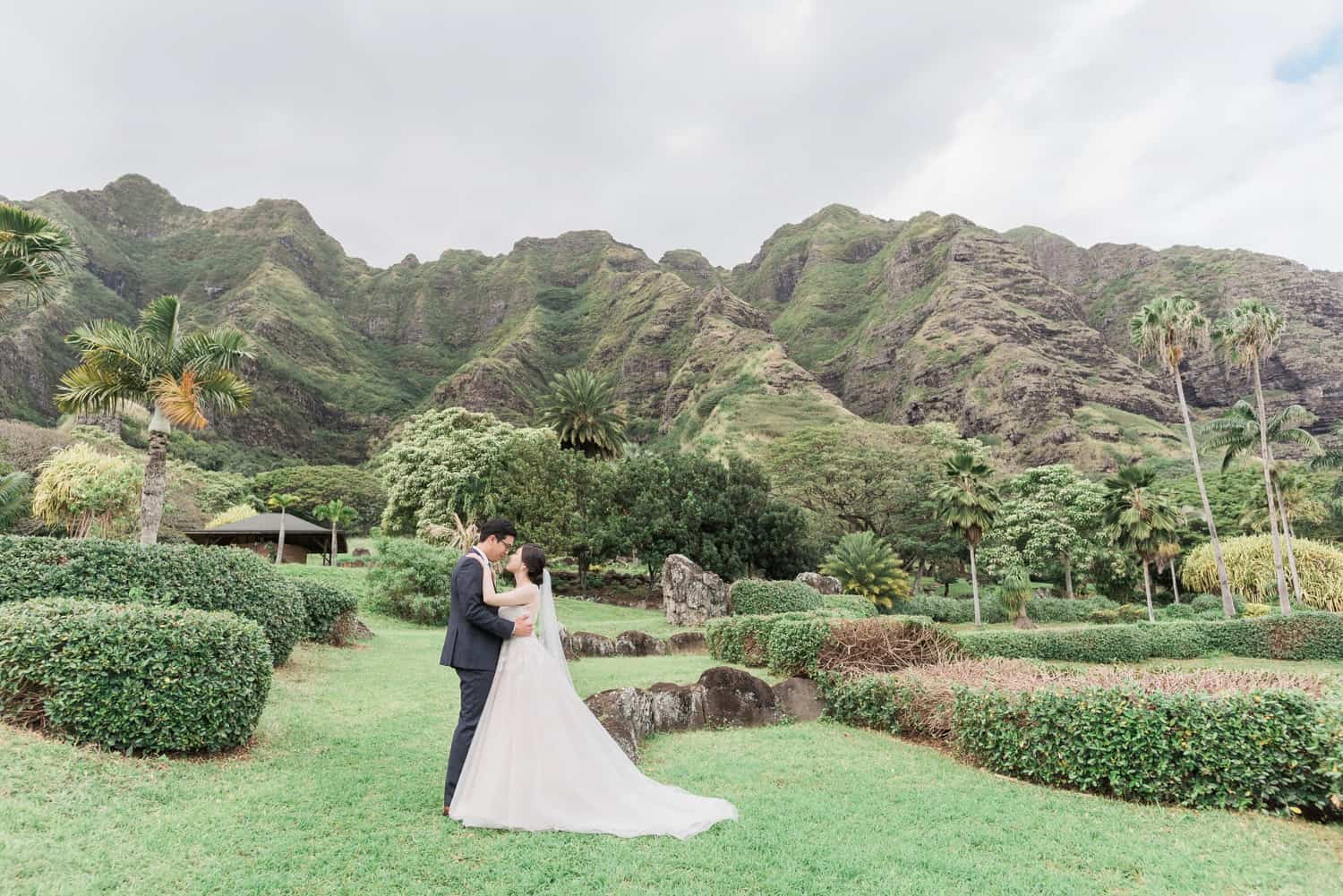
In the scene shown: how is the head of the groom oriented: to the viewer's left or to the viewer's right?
to the viewer's right

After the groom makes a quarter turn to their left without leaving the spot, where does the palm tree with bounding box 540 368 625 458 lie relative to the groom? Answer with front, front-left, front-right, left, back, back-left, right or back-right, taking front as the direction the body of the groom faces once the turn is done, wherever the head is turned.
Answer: front

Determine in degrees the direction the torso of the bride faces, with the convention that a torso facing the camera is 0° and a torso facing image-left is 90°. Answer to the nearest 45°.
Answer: approximately 90°

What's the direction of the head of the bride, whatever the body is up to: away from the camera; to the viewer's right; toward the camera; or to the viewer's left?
to the viewer's left

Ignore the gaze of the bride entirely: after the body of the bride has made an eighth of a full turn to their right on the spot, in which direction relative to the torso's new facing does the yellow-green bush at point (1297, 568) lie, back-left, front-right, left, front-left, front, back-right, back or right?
right

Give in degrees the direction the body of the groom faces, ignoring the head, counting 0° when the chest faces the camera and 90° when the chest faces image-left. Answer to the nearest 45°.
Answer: approximately 270°

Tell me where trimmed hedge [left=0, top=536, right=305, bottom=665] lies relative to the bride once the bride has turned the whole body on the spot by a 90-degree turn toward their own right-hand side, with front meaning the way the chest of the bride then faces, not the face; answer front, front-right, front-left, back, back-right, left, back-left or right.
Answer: front-left

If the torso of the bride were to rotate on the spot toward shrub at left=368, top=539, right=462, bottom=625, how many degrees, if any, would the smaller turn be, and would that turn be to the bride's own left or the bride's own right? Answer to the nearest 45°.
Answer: approximately 90° to the bride's own right

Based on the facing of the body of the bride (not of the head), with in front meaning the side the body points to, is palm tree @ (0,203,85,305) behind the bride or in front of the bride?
in front

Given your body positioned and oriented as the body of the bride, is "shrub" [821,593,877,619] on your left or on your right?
on your right

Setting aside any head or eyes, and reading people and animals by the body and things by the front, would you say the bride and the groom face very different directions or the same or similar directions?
very different directions

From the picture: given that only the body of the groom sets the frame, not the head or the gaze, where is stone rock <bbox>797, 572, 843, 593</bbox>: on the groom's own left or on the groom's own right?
on the groom's own left

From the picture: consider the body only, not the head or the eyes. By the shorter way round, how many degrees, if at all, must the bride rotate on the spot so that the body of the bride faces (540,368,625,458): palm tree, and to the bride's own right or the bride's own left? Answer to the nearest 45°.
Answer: approximately 90° to the bride's own right

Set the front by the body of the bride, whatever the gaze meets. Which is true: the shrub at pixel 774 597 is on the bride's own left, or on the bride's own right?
on the bride's own right

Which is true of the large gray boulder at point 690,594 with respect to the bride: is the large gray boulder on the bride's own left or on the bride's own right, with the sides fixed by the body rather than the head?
on the bride's own right

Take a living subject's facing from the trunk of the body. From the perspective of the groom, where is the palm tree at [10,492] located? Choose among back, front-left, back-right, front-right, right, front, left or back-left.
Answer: back-left

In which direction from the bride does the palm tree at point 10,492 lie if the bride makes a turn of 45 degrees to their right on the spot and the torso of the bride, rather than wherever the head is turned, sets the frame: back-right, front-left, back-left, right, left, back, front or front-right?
front

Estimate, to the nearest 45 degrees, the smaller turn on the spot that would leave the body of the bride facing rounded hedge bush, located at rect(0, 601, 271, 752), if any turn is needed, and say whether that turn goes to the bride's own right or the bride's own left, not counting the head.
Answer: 0° — they already face it
